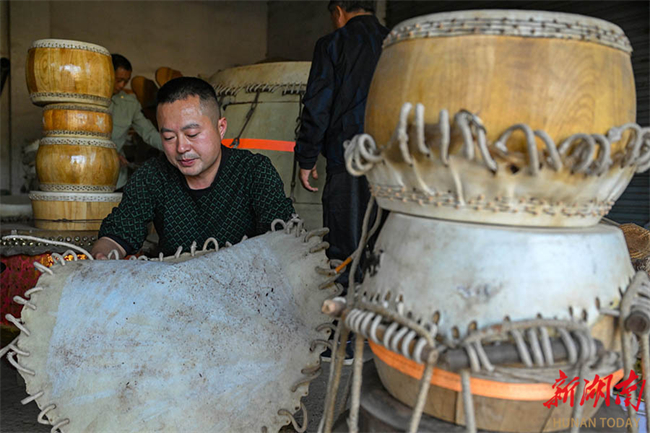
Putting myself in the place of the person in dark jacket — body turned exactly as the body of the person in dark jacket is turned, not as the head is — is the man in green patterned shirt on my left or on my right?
on my left

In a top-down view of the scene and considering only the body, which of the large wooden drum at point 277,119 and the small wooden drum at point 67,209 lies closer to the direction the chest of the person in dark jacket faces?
the large wooden drum

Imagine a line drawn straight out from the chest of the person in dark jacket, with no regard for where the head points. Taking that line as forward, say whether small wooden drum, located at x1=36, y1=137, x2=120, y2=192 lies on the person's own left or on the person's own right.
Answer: on the person's own left

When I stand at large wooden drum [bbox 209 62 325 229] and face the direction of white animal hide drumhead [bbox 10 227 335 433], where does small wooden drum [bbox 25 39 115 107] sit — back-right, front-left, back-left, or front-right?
front-right

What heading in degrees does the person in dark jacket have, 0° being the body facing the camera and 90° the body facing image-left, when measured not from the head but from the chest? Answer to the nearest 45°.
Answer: approximately 135°

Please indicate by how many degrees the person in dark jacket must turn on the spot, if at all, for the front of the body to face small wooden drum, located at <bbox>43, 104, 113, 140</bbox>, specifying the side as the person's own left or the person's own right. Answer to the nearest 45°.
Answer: approximately 45° to the person's own left

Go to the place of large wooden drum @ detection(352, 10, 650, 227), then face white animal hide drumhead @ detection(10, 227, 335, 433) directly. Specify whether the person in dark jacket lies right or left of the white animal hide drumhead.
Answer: right

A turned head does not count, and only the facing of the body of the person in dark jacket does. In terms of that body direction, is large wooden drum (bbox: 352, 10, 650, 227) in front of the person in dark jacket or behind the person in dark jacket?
behind

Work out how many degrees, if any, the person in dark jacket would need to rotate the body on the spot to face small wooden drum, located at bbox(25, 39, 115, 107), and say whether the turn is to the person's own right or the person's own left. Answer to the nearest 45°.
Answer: approximately 45° to the person's own left

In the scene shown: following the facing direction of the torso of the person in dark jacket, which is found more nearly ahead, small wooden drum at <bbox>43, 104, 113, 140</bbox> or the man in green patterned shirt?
the small wooden drum

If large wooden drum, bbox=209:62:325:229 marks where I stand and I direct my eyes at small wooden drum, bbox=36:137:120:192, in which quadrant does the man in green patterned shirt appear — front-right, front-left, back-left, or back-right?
front-left
